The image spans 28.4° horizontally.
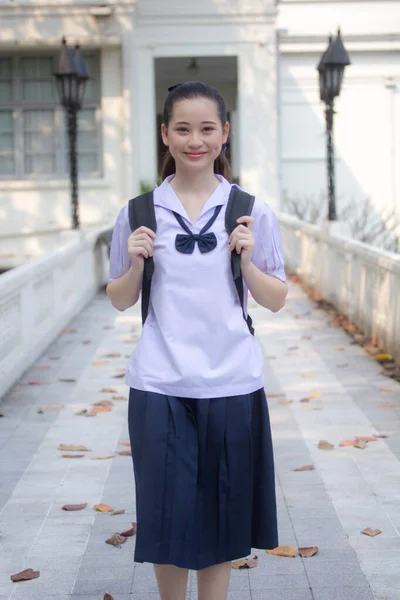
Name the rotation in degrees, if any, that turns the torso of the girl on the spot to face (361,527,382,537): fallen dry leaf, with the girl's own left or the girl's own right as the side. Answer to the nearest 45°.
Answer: approximately 135° to the girl's own left

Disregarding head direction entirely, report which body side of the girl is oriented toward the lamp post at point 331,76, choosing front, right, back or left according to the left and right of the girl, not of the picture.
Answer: back

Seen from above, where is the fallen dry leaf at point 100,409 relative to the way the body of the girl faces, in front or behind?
behind

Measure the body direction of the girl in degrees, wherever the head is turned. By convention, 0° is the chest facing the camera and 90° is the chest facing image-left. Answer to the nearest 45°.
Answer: approximately 0°

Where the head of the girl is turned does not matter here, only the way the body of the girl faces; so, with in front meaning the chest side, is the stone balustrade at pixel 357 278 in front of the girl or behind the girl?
behind

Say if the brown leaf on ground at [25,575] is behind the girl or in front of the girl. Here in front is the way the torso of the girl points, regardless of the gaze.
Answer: behind

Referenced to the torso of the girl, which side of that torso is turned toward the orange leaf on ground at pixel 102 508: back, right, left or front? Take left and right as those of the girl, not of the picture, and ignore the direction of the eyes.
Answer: back

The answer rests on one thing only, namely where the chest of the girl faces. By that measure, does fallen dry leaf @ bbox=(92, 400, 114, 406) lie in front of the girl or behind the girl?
behind

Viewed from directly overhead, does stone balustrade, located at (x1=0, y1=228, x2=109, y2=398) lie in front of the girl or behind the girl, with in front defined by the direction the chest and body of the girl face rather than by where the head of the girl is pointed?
behind

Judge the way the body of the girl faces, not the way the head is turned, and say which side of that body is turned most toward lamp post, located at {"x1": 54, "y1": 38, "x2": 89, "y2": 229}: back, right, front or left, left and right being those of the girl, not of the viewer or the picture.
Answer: back

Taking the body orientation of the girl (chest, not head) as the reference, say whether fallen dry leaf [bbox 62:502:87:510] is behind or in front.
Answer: behind
